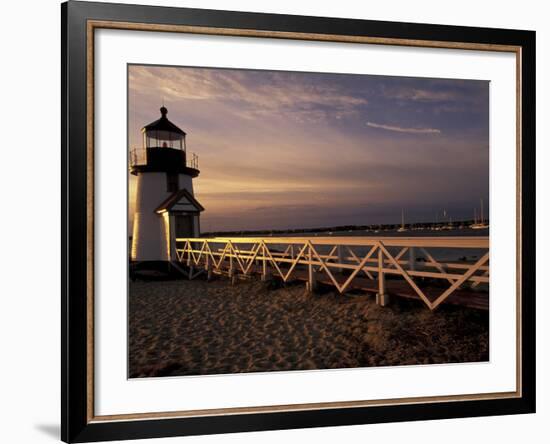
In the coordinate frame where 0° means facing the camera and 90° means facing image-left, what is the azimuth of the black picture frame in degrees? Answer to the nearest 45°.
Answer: approximately 315°
